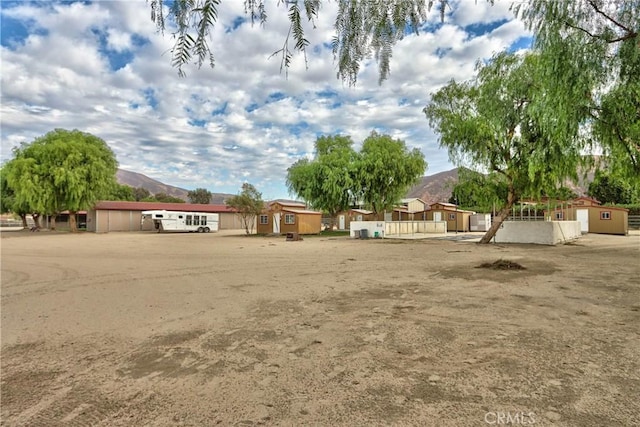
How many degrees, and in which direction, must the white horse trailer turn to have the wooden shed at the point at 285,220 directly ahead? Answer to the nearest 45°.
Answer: approximately 135° to its left

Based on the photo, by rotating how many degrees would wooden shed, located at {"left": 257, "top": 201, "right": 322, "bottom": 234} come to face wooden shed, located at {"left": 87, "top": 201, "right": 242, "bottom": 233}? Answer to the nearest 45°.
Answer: approximately 90° to its right

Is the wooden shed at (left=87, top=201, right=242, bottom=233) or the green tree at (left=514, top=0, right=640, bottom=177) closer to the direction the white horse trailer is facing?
the wooden shed

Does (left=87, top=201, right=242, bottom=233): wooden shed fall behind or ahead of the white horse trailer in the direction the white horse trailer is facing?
ahead

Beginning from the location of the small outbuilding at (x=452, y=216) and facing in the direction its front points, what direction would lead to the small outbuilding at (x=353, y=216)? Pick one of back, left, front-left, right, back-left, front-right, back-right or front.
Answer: front-right

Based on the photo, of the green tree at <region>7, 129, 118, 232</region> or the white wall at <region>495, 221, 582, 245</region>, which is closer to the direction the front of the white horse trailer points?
the green tree

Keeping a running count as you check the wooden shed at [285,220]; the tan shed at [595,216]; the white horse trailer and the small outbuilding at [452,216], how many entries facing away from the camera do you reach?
0

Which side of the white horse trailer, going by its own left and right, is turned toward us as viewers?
left

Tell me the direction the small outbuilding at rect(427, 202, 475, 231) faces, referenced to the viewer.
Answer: facing the viewer and to the left of the viewer

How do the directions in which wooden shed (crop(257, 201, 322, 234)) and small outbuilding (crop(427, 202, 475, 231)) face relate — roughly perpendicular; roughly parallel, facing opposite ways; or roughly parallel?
roughly parallel
